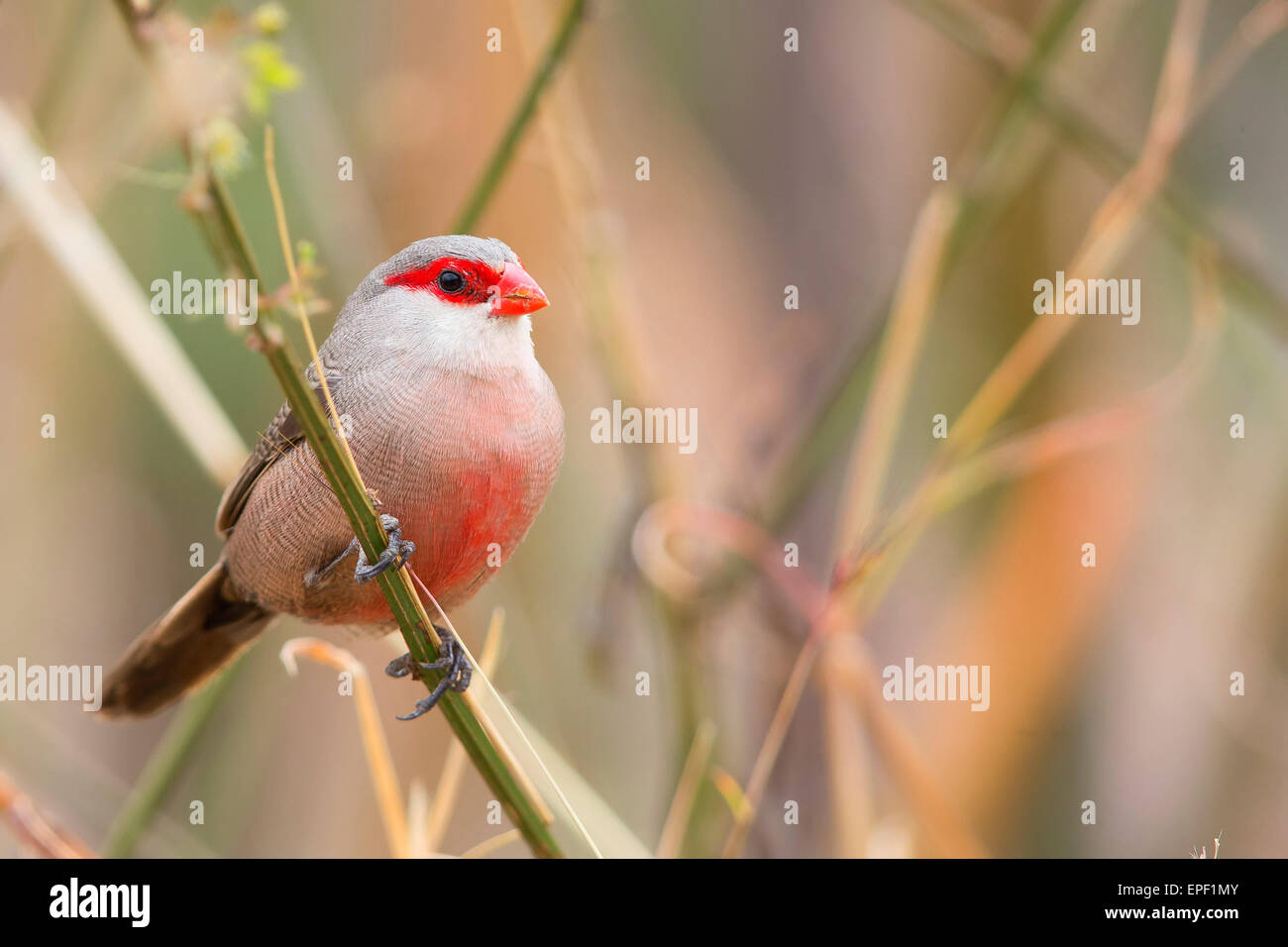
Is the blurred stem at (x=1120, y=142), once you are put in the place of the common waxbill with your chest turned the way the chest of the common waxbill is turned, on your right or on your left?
on your left

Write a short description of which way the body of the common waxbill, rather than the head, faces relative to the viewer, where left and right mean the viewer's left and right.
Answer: facing the viewer and to the right of the viewer
